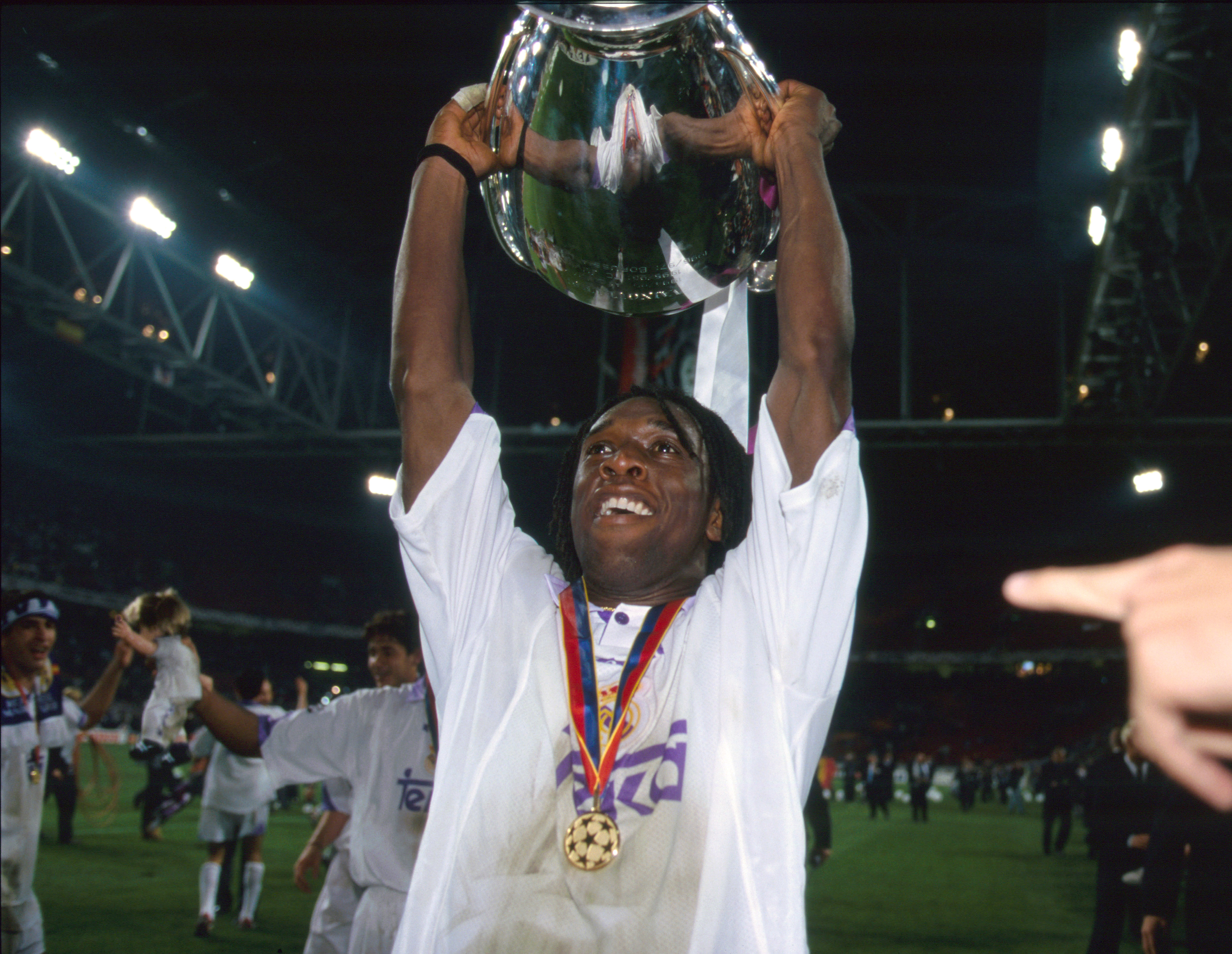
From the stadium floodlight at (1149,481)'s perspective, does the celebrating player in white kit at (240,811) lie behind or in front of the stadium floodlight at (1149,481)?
in front

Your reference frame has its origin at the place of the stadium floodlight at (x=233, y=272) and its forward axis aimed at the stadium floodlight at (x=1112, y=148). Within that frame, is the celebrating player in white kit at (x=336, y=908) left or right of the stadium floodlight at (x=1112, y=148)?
right

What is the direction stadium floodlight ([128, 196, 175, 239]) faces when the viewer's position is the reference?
facing the viewer and to the right of the viewer

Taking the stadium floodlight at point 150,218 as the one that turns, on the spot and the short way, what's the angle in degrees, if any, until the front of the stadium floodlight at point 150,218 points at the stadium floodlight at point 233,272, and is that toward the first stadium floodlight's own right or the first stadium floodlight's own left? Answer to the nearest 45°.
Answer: approximately 90° to the first stadium floodlight's own left

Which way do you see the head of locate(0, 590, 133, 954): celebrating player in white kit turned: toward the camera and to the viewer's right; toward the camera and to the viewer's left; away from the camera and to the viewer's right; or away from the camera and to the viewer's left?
toward the camera and to the viewer's right

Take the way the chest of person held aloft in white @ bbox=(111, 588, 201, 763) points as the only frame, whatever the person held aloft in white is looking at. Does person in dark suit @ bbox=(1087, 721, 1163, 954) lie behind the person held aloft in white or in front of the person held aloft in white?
behind

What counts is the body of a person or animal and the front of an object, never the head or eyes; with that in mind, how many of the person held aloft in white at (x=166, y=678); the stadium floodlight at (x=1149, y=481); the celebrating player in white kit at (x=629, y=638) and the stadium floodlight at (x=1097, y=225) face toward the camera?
3

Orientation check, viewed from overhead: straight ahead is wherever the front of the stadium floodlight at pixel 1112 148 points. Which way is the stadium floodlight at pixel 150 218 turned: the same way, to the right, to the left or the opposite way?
to the left

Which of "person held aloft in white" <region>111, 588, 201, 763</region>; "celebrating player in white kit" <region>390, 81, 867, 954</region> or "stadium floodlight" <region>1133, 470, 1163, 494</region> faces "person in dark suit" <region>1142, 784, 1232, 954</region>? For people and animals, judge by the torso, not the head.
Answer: the stadium floodlight

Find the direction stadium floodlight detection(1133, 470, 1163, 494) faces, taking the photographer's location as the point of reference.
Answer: facing the viewer

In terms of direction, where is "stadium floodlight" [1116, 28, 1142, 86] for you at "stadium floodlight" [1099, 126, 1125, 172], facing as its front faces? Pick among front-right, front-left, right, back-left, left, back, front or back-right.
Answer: front
